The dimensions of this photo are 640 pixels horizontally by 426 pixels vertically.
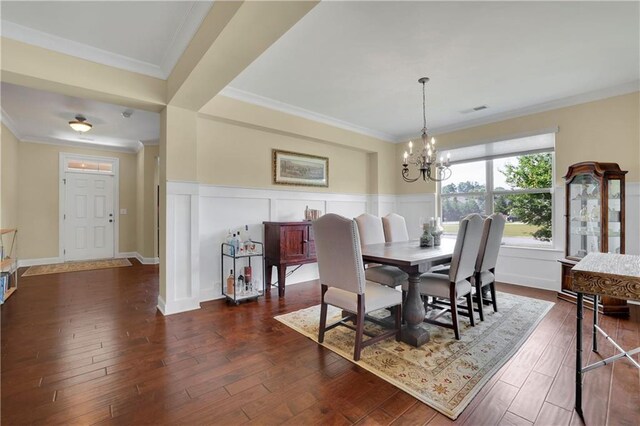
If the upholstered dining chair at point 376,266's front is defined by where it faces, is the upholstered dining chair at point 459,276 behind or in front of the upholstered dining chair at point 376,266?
in front

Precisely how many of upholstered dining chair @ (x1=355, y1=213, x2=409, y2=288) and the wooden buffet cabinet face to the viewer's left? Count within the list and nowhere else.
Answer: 0

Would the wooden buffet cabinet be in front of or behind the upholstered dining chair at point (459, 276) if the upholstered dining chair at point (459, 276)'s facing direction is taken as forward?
in front

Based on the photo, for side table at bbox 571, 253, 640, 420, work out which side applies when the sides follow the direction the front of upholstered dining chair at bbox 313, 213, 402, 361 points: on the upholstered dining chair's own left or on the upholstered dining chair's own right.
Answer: on the upholstered dining chair's own right

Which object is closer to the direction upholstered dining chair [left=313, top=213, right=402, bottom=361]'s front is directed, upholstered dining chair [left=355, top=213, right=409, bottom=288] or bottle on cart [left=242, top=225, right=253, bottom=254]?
the upholstered dining chair

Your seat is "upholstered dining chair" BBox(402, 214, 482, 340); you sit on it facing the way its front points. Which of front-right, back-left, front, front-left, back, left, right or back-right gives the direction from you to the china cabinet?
right

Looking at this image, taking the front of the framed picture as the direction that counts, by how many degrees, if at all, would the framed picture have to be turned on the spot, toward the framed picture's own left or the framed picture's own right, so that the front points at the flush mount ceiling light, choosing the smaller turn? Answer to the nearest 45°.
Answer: approximately 135° to the framed picture's own right

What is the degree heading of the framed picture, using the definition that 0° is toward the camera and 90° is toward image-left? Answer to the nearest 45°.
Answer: approximately 315°

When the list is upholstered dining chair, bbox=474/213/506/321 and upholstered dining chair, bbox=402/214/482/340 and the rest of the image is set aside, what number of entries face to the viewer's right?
0

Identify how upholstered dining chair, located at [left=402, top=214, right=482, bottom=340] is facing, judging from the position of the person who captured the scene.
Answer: facing away from the viewer and to the left of the viewer

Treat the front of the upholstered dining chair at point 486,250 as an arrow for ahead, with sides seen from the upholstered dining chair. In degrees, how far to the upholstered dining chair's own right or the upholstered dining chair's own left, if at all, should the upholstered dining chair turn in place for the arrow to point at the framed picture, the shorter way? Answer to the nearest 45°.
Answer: approximately 45° to the upholstered dining chair's own left

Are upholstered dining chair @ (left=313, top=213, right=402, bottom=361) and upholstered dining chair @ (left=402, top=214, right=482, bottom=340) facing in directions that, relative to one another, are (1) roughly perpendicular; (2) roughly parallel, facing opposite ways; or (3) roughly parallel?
roughly perpendicular
